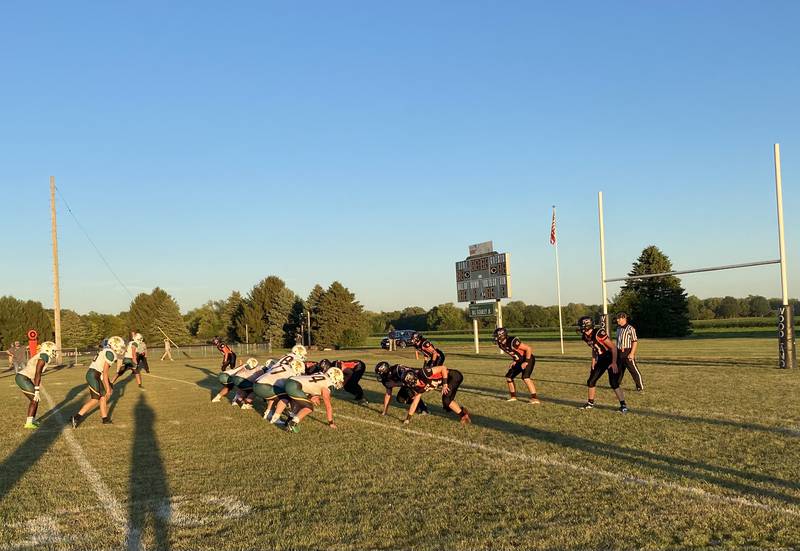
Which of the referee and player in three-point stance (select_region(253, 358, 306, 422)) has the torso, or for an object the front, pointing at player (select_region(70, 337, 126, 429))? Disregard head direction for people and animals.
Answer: the referee

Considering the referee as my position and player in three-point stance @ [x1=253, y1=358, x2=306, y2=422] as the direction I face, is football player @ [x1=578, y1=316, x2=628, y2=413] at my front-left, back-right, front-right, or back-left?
front-left

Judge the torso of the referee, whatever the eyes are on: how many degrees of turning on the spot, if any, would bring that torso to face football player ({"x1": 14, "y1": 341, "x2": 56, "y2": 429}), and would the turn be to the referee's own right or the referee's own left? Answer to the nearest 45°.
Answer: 0° — they already face them

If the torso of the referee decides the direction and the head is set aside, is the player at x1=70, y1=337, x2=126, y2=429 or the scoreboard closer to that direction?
the player

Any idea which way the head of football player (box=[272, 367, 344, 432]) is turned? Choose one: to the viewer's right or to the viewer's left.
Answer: to the viewer's right

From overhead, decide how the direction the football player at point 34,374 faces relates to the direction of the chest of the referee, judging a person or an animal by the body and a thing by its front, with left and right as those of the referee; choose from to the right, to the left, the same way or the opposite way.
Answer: the opposite way

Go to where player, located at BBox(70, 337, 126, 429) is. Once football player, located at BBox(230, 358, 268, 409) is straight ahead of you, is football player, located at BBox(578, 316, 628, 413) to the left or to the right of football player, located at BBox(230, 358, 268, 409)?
right

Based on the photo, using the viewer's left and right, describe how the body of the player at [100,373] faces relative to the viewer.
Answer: facing to the right of the viewer

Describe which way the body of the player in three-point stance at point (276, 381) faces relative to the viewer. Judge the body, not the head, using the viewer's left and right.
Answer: facing to the right of the viewer

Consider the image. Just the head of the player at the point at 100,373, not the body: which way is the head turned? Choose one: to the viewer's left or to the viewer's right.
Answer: to the viewer's right

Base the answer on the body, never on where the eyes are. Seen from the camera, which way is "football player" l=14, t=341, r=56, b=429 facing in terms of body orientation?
to the viewer's right

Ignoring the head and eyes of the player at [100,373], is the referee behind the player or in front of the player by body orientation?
in front

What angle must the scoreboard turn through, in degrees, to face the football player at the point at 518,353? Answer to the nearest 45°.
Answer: approximately 45° to its left

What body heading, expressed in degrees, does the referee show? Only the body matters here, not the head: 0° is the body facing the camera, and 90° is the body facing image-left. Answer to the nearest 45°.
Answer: approximately 45°

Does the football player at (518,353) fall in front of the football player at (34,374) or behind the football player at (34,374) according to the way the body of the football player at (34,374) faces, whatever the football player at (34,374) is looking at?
in front

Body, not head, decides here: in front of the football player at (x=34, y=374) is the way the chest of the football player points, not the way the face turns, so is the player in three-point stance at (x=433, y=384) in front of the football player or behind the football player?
in front

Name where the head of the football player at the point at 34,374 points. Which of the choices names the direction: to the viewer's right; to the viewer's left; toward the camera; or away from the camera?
to the viewer's right

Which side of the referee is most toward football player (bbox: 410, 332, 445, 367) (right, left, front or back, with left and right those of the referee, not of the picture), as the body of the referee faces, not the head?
front

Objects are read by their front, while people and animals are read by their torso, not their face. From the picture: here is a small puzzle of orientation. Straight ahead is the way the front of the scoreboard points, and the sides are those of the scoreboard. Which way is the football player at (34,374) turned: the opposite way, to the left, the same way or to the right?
the opposite way
